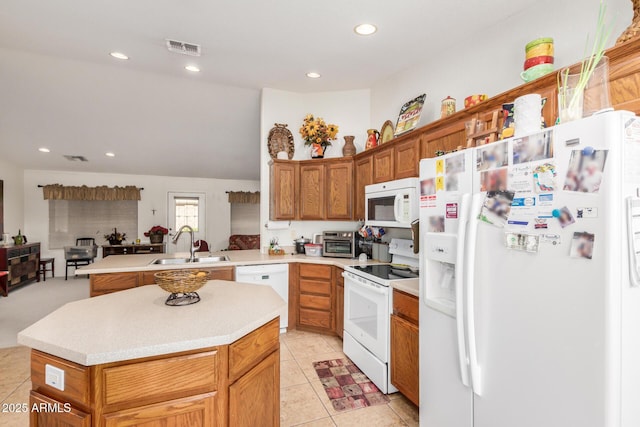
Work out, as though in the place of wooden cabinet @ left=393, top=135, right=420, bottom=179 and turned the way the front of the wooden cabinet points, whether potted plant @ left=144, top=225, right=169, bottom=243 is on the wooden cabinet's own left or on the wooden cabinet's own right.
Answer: on the wooden cabinet's own right

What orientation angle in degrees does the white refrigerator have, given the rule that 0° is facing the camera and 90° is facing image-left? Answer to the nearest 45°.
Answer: approximately 45°

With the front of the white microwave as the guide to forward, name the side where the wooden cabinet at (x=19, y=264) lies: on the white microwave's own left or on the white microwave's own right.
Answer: on the white microwave's own right

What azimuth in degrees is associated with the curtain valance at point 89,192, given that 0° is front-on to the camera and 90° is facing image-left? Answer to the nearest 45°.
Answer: approximately 0°

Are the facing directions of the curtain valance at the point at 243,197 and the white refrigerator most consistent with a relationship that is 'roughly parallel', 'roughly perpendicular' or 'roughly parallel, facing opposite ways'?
roughly perpendicular

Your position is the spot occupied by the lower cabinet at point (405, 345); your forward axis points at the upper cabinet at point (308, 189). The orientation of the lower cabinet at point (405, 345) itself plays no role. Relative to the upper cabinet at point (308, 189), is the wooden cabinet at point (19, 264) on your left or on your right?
left

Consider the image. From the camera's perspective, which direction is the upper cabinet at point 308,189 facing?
toward the camera

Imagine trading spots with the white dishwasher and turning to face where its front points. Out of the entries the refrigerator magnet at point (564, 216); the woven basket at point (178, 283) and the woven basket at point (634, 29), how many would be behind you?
0

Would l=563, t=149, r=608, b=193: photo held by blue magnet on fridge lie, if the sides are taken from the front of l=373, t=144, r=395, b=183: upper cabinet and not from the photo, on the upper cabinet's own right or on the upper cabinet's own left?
on the upper cabinet's own left

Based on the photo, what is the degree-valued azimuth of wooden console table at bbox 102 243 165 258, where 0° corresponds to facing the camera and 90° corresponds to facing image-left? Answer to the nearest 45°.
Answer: approximately 0°

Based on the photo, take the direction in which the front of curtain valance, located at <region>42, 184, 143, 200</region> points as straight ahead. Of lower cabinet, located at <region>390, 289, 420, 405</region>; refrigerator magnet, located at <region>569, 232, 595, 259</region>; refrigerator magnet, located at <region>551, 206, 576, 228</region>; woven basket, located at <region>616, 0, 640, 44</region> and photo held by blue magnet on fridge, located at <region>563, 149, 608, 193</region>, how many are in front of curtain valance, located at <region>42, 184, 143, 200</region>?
5

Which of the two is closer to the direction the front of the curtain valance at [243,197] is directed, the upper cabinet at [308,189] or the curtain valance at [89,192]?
the upper cabinet

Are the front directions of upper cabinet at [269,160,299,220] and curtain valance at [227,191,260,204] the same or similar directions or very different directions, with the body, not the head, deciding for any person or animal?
same or similar directions

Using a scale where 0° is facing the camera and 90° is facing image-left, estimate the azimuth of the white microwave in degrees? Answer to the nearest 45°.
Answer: approximately 45°

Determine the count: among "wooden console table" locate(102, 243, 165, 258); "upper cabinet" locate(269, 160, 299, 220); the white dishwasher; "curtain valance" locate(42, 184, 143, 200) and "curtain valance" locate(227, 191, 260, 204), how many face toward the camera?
5

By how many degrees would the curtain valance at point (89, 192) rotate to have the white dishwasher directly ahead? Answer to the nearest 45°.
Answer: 0° — it already faces it

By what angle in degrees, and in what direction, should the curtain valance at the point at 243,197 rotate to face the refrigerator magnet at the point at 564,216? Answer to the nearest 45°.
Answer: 0° — it already faces it

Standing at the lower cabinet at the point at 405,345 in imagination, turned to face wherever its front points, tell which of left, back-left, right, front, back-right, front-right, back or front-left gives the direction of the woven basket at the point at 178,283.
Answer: front

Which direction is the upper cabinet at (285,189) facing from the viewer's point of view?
toward the camera

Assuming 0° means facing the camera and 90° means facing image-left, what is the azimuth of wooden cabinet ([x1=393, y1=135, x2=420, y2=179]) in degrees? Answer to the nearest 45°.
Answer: approximately 45°

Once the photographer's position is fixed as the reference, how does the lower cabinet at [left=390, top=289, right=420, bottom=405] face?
facing the viewer and to the left of the viewer

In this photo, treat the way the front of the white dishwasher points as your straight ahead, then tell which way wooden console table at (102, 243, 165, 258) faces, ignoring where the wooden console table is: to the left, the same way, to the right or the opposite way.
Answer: the same way
